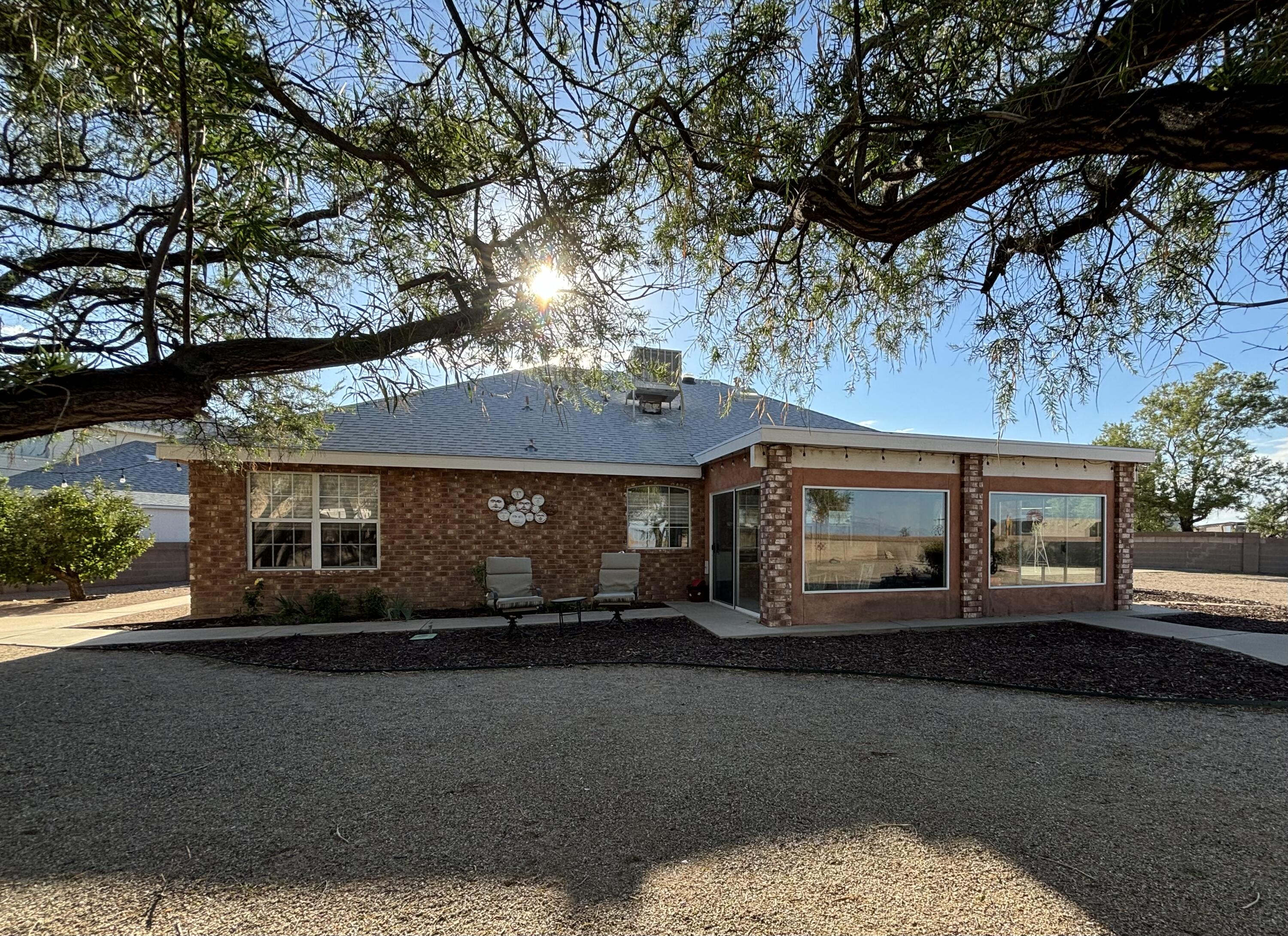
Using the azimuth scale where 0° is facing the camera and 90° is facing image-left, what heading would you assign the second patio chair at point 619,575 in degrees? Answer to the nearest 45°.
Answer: approximately 0°

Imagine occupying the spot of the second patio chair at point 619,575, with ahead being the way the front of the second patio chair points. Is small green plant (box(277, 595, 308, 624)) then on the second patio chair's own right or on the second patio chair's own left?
on the second patio chair's own right

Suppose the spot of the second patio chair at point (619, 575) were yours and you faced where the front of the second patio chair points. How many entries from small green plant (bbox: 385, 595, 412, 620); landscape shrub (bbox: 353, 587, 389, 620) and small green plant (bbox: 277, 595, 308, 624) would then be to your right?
3

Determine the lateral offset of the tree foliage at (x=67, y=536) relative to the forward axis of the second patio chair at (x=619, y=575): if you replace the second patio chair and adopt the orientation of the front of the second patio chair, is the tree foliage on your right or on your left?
on your right

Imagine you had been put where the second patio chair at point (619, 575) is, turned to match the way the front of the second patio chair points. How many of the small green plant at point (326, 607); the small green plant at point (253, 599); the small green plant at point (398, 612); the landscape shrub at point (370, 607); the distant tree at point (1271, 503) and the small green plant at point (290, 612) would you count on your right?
5

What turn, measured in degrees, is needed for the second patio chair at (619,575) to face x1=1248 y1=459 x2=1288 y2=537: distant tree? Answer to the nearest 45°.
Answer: approximately 135° to its left

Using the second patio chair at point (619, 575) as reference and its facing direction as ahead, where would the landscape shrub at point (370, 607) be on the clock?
The landscape shrub is roughly at 3 o'clock from the second patio chair.

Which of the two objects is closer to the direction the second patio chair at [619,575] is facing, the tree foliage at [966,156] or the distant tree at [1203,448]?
the tree foliage
